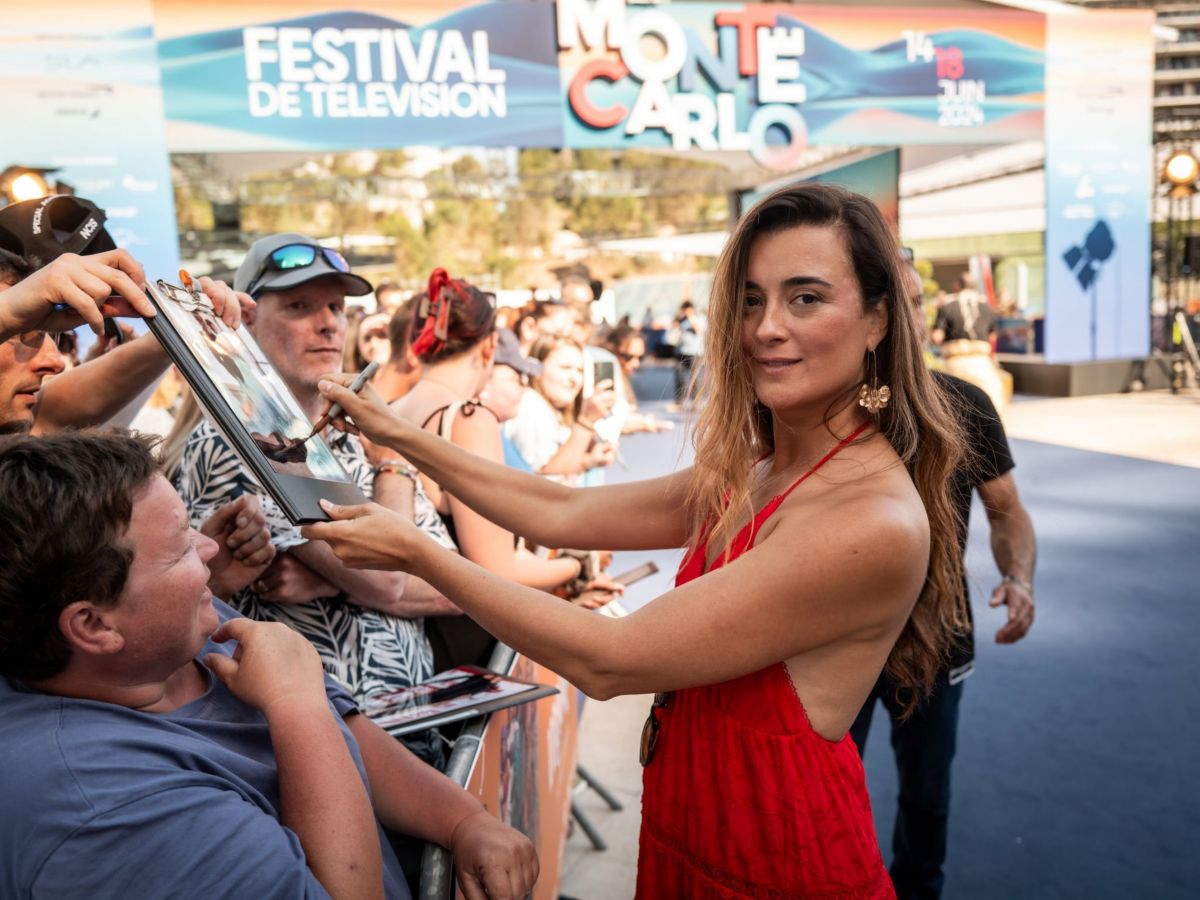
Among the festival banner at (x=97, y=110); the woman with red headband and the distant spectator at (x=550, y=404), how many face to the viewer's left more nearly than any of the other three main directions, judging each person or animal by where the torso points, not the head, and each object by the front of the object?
0

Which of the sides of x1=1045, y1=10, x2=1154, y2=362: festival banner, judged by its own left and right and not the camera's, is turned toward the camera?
front

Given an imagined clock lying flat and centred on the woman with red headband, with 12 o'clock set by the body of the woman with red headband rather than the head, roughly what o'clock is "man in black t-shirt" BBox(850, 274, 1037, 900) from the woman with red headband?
The man in black t-shirt is roughly at 2 o'clock from the woman with red headband.

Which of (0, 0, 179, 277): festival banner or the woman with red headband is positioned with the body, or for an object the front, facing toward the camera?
the festival banner

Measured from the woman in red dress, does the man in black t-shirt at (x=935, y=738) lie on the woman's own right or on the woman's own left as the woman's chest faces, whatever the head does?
on the woman's own right

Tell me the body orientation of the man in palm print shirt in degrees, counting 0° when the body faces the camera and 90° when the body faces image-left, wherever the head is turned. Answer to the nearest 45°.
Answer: approximately 315°

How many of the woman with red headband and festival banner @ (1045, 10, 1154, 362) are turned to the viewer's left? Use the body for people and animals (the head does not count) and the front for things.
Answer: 0

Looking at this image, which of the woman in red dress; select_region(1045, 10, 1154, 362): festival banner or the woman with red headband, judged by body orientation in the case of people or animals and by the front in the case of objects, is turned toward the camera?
the festival banner

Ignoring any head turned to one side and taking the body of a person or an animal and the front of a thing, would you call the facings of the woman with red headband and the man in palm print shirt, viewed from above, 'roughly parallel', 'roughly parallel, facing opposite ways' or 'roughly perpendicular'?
roughly perpendicular

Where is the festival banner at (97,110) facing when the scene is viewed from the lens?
facing the viewer

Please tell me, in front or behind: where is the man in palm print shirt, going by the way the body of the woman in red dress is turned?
in front

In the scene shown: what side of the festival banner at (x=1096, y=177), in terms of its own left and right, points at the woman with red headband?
front

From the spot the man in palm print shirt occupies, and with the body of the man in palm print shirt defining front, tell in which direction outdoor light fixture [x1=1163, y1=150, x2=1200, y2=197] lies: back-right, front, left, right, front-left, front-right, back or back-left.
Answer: left

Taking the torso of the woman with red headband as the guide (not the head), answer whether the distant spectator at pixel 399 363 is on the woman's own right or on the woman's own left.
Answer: on the woman's own left

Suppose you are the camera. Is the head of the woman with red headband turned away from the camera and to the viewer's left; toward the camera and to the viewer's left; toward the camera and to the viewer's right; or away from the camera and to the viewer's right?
away from the camera and to the viewer's right

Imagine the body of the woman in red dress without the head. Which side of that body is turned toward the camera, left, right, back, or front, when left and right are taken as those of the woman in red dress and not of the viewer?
left

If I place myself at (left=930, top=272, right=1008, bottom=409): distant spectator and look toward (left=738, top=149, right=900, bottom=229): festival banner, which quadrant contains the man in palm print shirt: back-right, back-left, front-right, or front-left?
back-left

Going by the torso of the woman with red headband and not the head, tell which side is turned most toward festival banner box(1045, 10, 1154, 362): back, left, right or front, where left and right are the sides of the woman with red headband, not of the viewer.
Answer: front

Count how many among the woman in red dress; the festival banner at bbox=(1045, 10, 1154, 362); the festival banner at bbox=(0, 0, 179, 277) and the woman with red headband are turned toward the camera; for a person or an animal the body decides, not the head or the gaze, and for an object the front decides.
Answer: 2

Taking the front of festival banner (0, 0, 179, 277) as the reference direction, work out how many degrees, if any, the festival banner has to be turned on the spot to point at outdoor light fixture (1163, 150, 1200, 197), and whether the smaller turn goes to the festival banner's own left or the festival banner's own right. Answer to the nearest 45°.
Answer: approximately 90° to the festival banner's own left
